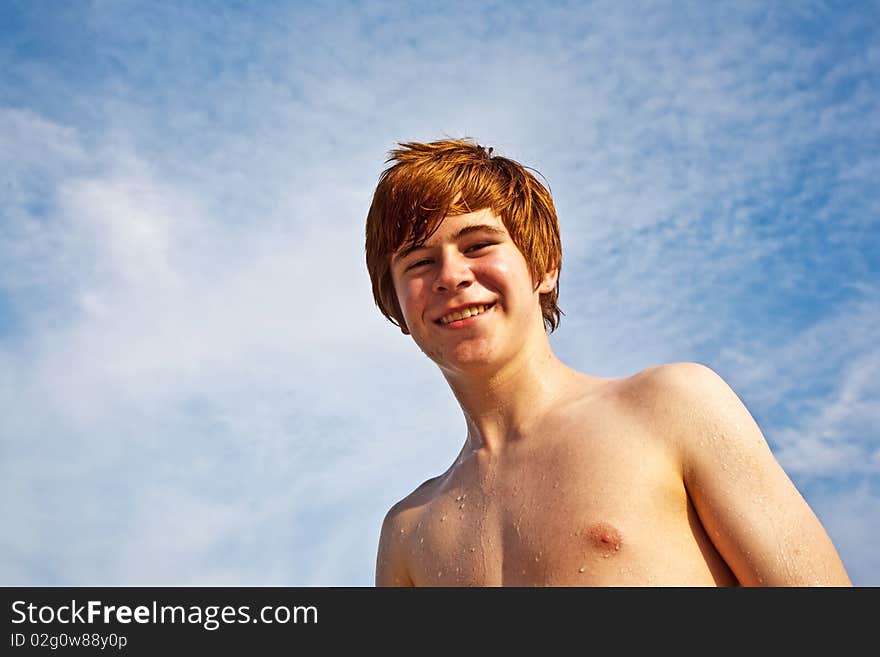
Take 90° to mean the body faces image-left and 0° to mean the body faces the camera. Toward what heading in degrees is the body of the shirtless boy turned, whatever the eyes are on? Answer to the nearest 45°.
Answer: approximately 45°
